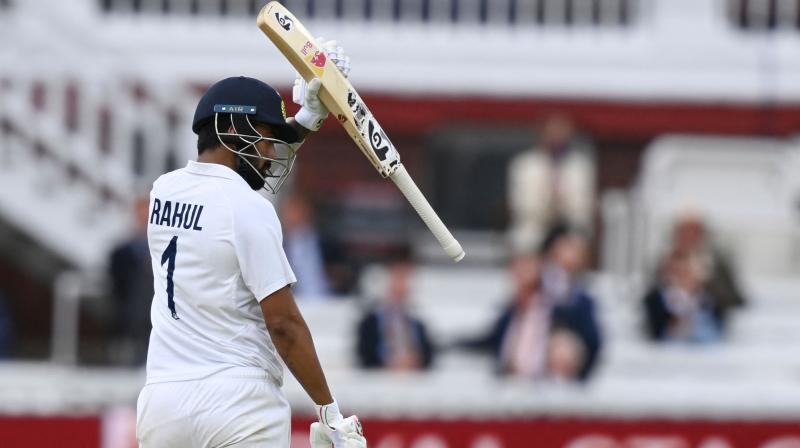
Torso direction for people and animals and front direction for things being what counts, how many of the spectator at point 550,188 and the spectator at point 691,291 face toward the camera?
2

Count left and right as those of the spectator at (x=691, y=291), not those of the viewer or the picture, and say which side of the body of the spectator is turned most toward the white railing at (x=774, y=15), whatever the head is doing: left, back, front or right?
back

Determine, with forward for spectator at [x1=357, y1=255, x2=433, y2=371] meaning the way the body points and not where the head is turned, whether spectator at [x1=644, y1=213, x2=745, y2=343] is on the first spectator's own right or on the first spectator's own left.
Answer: on the first spectator's own left

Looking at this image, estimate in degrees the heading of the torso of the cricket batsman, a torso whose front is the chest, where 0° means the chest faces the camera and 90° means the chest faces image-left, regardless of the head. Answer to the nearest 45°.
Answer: approximately 225°

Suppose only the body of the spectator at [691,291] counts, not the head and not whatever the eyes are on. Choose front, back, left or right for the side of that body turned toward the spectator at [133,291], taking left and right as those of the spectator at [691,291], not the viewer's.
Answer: right

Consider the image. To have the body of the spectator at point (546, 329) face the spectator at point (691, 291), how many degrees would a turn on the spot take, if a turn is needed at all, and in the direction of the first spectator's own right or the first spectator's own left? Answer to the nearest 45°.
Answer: approximately 135° to the first spectator's own left

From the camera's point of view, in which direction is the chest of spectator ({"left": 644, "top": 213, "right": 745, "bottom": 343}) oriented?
toward the camera

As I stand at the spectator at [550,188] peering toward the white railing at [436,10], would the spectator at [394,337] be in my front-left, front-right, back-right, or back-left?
back-left

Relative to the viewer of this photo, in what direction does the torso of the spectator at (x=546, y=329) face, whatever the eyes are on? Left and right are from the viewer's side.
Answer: facing the viewer

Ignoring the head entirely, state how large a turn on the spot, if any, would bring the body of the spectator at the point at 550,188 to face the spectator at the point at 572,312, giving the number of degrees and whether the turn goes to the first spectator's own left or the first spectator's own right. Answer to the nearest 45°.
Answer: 0° — they already face them

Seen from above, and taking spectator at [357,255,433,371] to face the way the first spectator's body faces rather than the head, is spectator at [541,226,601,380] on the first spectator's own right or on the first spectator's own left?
on the first spectator's own left

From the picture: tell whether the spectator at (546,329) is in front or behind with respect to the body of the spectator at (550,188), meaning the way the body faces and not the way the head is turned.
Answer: in front
